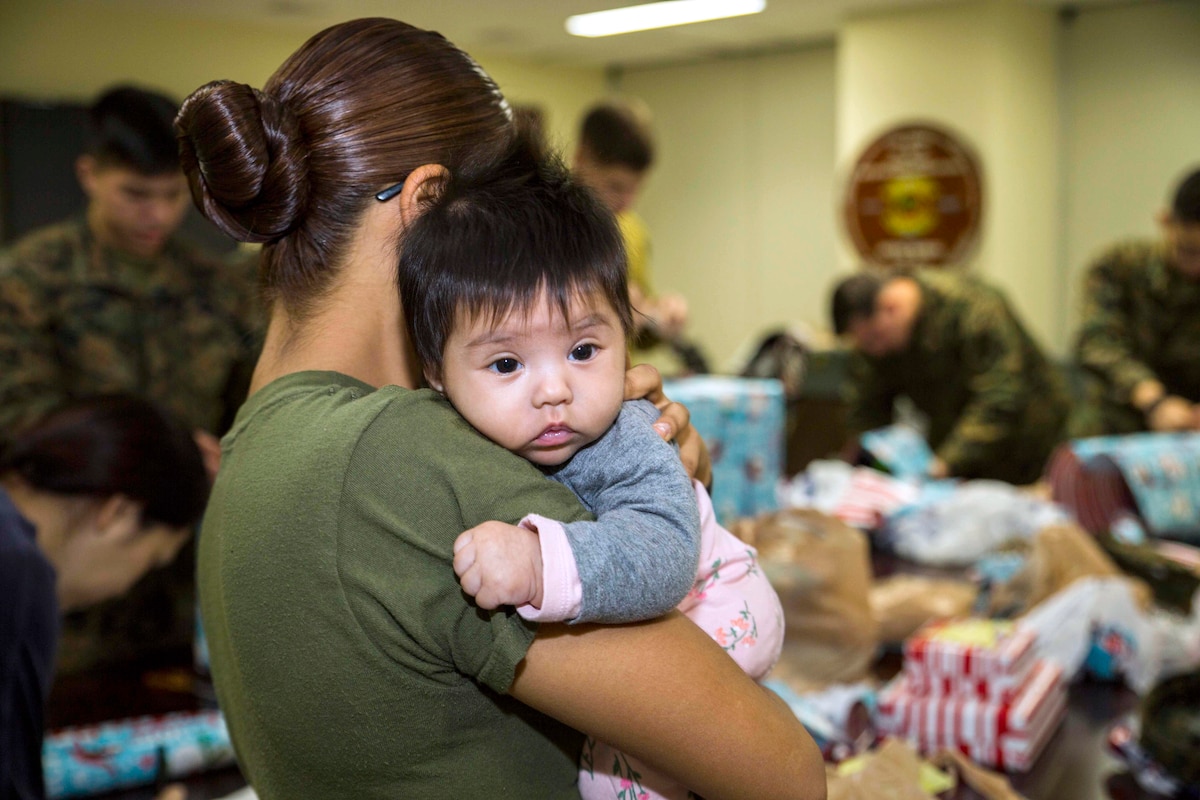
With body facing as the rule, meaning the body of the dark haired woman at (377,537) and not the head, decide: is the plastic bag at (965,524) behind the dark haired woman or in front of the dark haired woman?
in front

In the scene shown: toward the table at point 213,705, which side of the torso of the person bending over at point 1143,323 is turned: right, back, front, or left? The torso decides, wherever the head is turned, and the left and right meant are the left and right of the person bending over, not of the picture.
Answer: front

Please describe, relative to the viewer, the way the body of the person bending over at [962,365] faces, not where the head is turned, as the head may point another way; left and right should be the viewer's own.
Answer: facing the viewer and to the left of the viewer

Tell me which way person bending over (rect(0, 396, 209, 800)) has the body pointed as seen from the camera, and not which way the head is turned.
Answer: to the viewer's right

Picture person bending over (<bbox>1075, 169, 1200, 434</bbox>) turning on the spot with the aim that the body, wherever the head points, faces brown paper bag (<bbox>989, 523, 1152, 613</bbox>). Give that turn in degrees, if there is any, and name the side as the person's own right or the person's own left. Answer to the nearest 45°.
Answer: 0° — they already face it

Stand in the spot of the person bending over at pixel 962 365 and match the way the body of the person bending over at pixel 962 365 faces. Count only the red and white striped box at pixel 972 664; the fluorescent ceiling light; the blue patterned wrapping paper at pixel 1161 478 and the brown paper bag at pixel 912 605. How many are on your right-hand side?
1

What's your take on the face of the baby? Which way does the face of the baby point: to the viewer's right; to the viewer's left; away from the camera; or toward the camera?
toward the camera

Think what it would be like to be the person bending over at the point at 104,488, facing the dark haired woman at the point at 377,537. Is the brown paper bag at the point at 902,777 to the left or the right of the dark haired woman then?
left

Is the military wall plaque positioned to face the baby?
yes

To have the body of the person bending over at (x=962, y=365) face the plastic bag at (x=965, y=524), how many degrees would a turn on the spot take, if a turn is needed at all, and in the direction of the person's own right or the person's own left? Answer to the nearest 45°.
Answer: approximately 45° to the person's own left

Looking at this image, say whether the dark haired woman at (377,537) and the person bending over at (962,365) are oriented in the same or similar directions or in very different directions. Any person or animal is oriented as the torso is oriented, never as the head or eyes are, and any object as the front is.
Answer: very different directions

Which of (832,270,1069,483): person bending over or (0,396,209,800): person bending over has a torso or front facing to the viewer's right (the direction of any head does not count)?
(0,396,209,800): person bending over

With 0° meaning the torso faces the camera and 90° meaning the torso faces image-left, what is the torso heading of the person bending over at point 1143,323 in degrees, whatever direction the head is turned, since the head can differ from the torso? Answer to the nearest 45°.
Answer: approximately 0°

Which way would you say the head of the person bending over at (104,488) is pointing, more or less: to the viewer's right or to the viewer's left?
to the viewer's right

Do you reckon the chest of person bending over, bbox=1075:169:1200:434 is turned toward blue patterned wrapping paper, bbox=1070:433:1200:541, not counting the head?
yes

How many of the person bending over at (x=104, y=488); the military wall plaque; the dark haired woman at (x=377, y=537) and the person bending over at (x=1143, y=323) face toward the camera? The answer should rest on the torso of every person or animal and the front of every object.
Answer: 2

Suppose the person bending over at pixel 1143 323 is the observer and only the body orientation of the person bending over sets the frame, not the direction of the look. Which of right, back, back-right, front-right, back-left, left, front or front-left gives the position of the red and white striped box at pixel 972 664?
front
